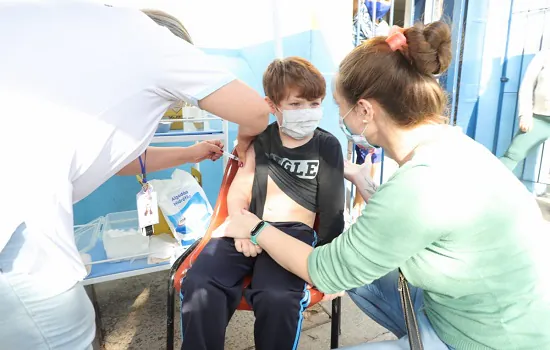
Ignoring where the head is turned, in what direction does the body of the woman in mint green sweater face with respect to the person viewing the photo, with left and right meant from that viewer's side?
facing away from the viewer and to the left of the viewer

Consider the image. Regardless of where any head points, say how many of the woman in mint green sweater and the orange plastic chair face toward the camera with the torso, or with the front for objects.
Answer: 1

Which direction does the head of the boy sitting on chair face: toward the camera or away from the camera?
toward the camera

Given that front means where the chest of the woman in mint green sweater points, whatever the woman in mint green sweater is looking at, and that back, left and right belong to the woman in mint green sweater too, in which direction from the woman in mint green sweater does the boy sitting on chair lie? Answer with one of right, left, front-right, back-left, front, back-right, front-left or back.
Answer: front

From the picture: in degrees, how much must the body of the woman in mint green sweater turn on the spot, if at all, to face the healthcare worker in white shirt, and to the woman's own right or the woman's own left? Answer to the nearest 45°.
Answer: approximately 45° to the woman's own left

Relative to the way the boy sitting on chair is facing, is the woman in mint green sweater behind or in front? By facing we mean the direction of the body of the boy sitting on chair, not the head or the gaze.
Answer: in front

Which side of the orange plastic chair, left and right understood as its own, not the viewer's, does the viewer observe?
front

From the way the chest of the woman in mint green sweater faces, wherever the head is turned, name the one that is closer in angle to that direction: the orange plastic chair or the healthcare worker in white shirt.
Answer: the orange plastic chair

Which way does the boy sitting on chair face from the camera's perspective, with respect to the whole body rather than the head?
toward the camera

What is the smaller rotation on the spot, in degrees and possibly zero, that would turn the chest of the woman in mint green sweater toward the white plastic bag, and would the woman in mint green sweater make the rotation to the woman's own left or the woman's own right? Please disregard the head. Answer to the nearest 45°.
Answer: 0° — they already face it
